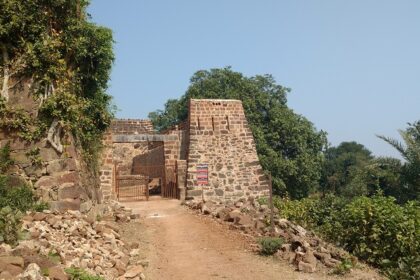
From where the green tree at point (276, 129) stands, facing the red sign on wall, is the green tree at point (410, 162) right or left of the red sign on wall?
left

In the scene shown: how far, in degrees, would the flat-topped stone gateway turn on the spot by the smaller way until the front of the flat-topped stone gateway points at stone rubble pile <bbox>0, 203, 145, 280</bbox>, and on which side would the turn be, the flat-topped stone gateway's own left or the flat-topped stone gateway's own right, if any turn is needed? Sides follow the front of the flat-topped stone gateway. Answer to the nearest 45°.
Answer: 0° — it already faces it

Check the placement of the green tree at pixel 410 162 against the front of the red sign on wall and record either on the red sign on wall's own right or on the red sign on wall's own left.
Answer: on the red sign on wall's own left

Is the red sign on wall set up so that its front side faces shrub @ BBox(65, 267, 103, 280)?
yes

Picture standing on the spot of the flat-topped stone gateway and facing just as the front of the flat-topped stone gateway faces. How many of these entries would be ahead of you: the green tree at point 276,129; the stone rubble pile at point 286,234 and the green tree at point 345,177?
1

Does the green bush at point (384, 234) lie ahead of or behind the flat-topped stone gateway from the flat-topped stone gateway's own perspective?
ahead

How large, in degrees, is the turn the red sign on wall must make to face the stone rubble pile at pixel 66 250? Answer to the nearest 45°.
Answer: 0° — it already faces it

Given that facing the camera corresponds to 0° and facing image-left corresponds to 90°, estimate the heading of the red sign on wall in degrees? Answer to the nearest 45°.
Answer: approximately 0°

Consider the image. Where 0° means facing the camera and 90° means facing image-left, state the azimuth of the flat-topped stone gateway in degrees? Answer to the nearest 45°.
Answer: approximately 0°

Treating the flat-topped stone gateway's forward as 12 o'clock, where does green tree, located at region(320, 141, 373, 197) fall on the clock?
The green tree is roughly at 7 o'clock from the flat-topped stone gateway.

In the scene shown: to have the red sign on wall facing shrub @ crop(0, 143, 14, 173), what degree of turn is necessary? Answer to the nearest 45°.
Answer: approximately 45° to its right
